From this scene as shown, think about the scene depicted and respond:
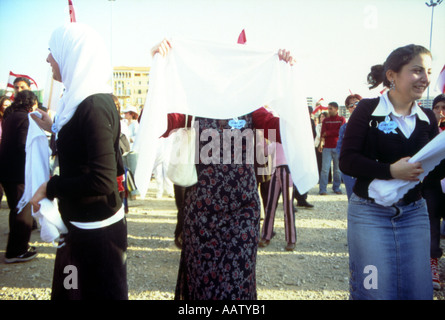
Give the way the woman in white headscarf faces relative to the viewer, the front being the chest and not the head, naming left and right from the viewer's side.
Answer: facing to the left of the viewer

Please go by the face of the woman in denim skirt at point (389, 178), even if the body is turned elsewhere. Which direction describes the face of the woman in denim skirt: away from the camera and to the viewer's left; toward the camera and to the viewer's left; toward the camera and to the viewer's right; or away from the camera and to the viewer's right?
toward the camera and to the viewer's right

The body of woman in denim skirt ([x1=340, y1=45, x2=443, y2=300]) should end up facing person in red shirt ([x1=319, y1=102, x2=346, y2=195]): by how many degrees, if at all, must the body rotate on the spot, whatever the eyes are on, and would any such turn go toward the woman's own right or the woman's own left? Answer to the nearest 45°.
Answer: approximately 135° to the woman's own left

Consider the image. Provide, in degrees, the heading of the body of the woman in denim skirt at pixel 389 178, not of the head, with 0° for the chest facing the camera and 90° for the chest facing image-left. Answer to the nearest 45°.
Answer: approximately 315°

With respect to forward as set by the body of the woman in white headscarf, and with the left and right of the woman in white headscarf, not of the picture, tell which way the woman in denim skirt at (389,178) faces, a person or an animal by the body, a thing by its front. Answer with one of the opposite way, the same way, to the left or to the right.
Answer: to the left

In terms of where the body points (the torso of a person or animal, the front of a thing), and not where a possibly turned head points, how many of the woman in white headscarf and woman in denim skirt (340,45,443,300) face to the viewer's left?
1

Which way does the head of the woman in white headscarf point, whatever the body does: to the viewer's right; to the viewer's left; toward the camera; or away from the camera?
to the viewer's left

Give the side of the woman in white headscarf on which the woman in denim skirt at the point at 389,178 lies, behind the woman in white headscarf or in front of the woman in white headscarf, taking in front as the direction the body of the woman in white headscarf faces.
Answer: behind

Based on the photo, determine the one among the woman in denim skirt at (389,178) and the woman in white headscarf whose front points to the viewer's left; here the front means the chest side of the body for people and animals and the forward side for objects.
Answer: the woman in white headscarf

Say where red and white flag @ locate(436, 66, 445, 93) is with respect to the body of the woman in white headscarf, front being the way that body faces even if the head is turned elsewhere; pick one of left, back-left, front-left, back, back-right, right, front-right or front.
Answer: back

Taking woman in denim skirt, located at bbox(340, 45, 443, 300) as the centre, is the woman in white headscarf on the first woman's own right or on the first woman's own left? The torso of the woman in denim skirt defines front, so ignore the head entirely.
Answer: on the first woman's own right

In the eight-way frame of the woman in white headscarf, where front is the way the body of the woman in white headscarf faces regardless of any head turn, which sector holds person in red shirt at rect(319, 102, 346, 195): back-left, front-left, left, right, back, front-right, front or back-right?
back-right
